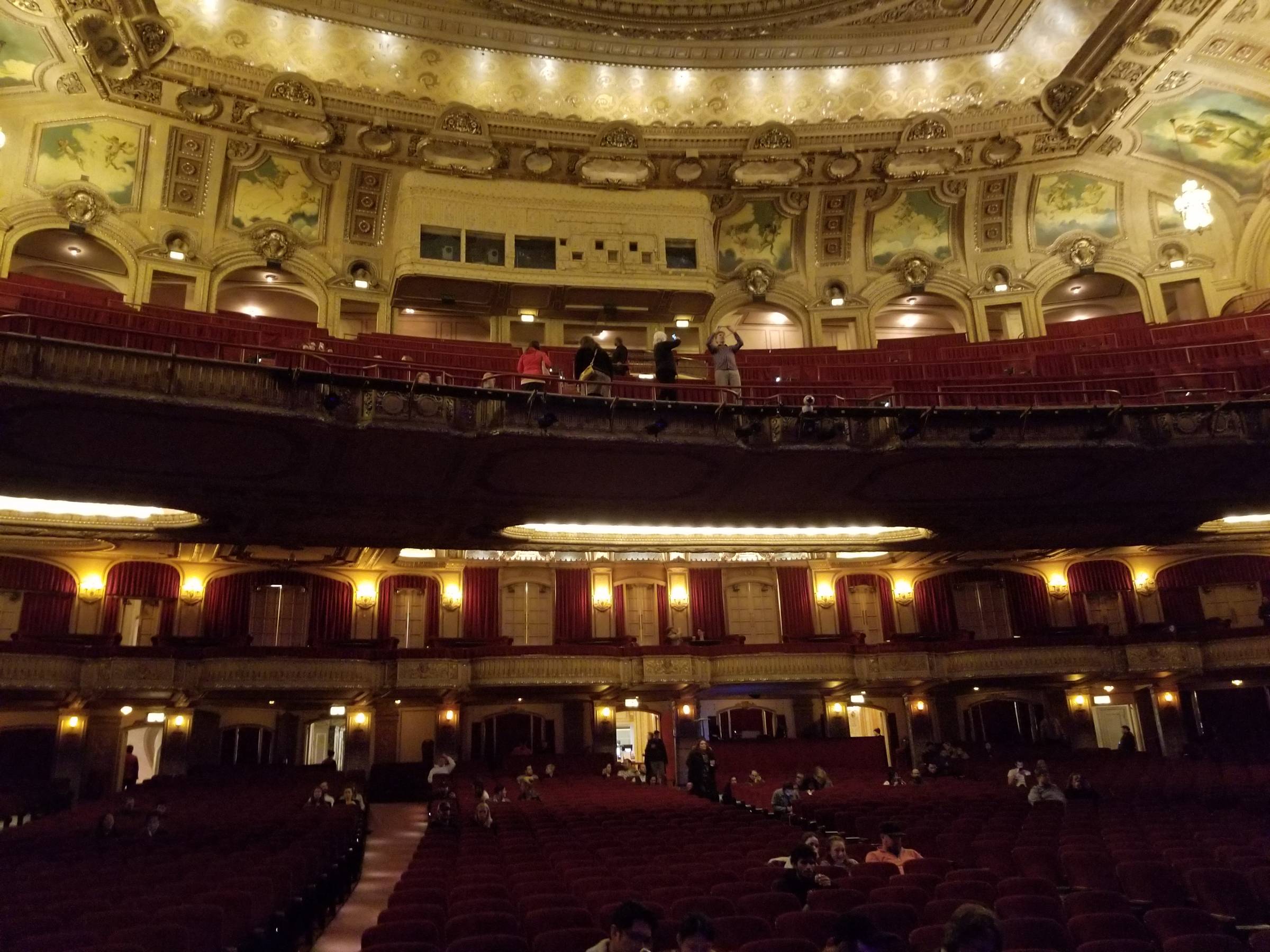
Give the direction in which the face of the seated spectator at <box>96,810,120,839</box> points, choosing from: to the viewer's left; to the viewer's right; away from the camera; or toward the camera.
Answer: toward the camera

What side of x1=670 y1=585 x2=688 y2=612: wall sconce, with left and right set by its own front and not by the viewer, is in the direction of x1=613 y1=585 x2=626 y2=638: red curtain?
right

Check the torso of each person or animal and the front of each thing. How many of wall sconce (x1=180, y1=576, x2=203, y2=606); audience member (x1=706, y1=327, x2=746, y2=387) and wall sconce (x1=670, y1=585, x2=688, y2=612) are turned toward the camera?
3

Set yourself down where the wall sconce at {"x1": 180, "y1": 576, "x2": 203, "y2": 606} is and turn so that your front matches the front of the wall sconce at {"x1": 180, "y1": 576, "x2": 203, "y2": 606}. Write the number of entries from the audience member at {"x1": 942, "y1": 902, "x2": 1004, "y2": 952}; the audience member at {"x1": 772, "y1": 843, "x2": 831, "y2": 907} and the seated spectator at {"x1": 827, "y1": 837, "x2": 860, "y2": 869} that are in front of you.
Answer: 3

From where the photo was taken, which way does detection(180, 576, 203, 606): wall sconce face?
toward the camera

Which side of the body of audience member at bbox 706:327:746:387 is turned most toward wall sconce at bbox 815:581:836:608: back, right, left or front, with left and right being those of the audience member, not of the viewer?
back

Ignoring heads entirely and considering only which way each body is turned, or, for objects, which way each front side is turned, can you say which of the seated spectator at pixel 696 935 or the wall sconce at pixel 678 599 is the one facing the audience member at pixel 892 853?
the wall sconce

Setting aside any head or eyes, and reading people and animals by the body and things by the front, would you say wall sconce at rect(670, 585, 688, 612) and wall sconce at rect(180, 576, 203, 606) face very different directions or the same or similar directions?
same or similar directions

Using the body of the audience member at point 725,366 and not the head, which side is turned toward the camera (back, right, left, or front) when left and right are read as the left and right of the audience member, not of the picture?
front

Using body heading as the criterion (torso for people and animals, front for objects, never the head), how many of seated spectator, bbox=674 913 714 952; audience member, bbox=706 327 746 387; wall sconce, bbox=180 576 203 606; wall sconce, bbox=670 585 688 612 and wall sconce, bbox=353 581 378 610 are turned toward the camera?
5

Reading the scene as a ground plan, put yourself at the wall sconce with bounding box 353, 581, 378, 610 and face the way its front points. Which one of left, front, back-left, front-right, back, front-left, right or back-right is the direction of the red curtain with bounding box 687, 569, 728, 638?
left

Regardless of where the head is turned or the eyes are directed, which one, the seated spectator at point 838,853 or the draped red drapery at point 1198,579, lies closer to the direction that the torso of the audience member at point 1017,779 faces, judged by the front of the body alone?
the seated spectator

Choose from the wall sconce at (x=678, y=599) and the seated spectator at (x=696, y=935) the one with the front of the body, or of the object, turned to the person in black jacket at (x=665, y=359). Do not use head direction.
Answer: the wall sconce

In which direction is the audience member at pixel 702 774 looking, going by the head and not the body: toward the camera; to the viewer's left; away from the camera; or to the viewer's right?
toward the camera

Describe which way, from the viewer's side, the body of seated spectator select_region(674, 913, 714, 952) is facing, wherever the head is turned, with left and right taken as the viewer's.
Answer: facing the viewer

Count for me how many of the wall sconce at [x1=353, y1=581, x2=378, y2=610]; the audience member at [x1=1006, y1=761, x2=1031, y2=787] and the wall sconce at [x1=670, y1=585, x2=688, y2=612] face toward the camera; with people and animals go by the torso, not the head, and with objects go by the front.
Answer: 3

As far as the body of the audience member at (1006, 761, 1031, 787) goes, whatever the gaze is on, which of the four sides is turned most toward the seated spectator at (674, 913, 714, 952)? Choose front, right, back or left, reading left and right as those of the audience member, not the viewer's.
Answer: front

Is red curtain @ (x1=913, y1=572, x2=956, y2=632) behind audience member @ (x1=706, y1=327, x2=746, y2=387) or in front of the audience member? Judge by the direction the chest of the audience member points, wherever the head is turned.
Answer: behind
